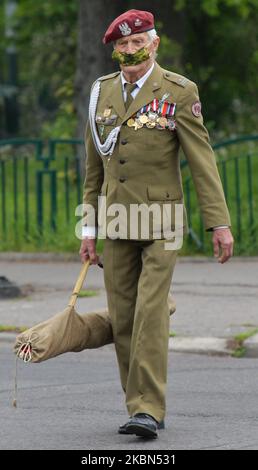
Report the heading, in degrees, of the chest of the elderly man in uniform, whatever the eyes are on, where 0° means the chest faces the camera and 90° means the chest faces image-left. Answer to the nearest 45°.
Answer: approximately 45°

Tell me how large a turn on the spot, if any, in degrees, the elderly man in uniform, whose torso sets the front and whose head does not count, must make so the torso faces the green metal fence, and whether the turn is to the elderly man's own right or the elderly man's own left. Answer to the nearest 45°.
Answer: approximately 135° to the elderly man's own right
